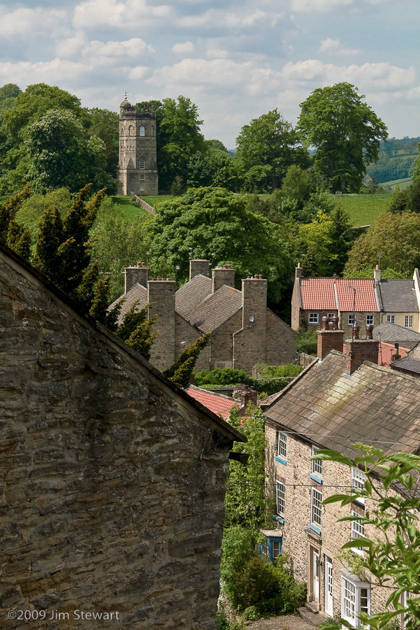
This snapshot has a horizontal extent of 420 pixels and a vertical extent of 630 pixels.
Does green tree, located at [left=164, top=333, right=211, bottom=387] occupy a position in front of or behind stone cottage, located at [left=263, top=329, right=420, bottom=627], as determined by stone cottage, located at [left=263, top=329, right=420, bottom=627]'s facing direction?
in front

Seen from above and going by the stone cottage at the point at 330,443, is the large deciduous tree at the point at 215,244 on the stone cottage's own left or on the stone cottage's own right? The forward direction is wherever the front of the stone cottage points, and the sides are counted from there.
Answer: on the stone cottage's own right

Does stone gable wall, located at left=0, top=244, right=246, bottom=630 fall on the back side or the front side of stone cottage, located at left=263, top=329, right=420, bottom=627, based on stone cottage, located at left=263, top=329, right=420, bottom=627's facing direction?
on the front side

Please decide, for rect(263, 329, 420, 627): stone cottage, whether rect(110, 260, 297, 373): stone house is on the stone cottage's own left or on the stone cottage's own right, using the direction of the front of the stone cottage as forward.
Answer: on the stone cottage's own right

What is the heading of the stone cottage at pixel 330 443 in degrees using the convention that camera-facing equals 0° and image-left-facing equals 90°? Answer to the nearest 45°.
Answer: approximately 45°

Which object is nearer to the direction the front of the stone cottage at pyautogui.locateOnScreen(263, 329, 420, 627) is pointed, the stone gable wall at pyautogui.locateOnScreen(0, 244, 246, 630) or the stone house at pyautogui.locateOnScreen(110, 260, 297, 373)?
the stone gable wall
